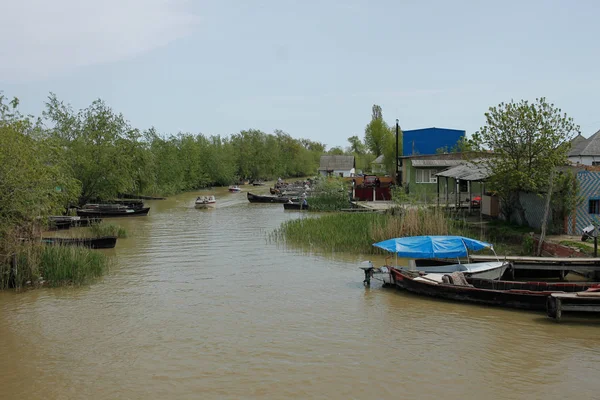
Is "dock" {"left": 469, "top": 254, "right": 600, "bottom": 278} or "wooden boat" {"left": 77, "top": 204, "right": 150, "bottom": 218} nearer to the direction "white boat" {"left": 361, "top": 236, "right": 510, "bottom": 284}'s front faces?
the dock

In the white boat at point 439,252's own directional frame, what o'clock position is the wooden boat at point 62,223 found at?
The wooden boat is roughly at 7 o'clock from the white boat.

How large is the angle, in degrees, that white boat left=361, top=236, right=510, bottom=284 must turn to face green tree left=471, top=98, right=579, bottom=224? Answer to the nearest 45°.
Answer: approximately 45° to its left

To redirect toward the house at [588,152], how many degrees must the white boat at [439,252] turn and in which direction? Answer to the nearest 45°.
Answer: approximately 90° to its left

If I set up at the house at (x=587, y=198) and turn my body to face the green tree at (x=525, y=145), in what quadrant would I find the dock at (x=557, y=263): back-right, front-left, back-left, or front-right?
back-left

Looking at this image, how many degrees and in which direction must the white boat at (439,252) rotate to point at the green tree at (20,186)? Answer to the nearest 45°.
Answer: approximately 180°

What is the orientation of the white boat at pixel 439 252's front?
to the viewer's right
